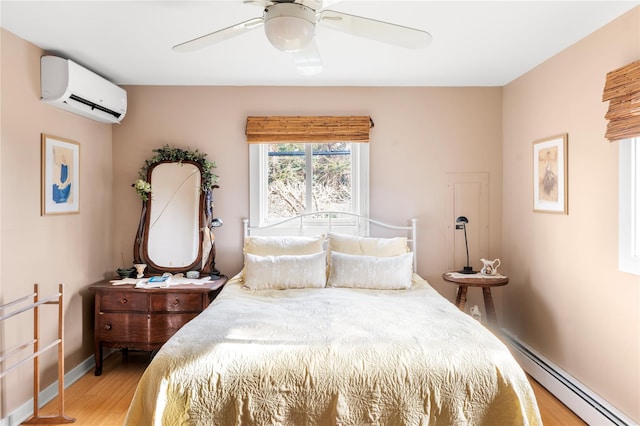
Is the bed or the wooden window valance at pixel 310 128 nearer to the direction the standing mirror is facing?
the bed

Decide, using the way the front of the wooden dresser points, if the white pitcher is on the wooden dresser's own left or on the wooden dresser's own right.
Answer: on the wooden dresser's own left

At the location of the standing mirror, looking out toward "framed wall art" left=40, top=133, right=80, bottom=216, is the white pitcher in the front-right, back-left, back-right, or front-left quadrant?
back-left

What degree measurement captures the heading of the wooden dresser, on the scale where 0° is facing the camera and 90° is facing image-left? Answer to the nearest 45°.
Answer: approximately 0°
